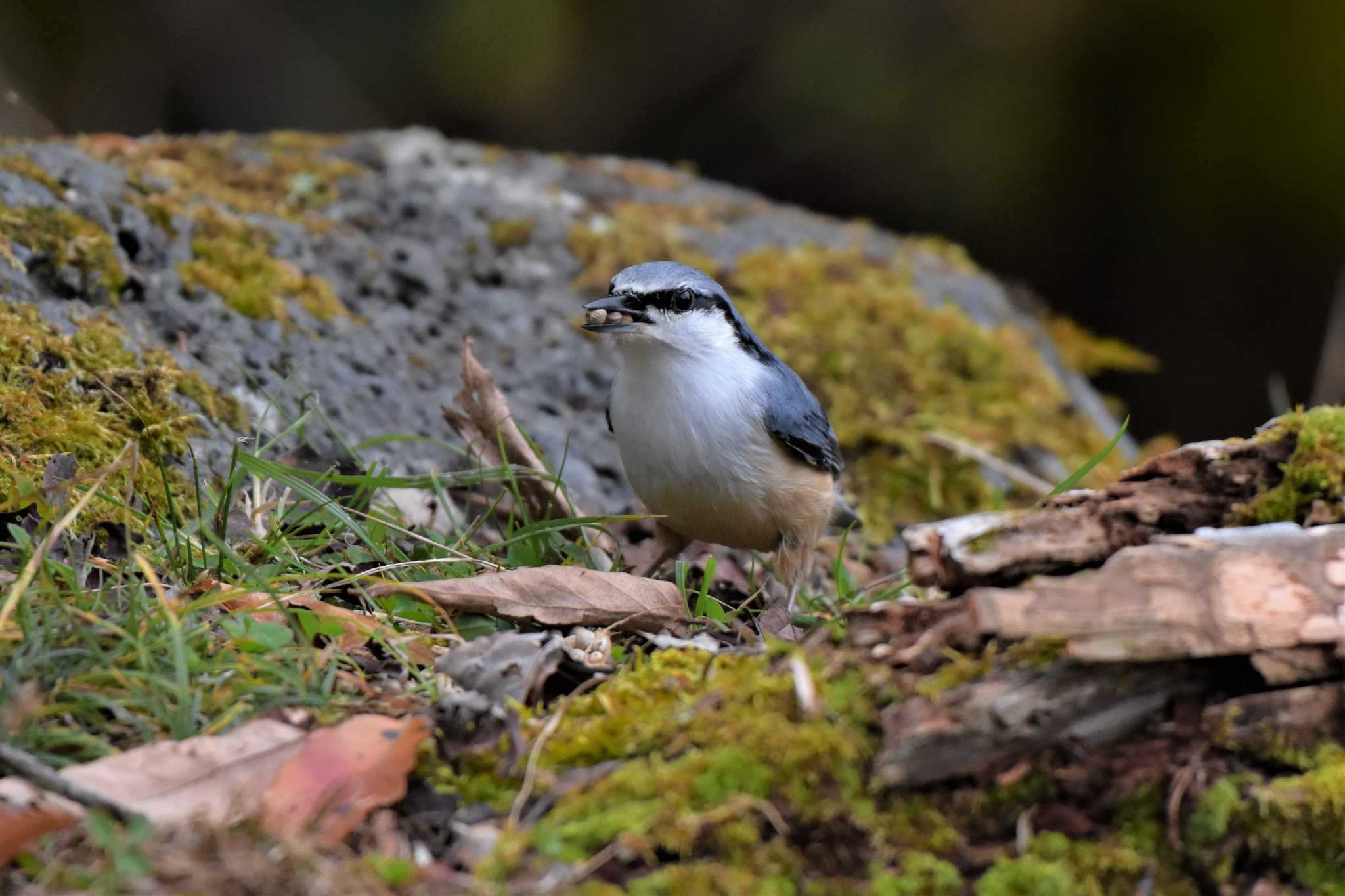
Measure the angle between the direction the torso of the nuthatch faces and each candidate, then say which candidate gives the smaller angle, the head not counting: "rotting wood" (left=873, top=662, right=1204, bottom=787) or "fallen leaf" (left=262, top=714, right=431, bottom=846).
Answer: the fallen leaf

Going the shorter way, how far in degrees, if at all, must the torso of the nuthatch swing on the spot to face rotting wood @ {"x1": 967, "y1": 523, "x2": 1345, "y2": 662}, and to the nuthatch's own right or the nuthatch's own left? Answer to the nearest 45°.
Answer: approximately 90° to the nuthatch's own left

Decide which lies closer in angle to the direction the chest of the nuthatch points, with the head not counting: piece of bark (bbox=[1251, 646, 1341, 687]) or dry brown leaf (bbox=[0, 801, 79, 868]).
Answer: the dry brown leaf

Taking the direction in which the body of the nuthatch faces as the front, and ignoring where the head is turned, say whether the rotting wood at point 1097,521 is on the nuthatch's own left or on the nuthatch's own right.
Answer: on the nuthatch's own left

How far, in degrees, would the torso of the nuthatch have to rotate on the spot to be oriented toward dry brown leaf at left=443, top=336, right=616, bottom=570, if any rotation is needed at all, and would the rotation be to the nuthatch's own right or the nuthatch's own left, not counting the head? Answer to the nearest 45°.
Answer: approximately 45° to the nuthatch's own right

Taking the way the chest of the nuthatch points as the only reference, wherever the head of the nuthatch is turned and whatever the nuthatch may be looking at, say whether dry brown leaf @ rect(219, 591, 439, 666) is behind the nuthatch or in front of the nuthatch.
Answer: in front

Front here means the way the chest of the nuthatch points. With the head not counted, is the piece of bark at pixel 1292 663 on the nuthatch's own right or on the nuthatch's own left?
on the nuthatch's own left

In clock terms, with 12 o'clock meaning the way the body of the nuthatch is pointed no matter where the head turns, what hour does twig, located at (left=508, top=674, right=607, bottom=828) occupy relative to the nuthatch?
The twig is roughly at 11 o'clock from the nuthatch.

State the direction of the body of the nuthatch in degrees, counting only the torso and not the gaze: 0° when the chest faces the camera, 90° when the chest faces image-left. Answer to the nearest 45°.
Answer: approximately 45°

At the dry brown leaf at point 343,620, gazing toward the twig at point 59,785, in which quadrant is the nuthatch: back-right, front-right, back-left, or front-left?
back-left

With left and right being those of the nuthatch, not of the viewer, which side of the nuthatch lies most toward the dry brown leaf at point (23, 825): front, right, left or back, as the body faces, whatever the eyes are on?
front
